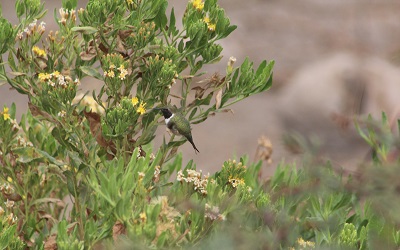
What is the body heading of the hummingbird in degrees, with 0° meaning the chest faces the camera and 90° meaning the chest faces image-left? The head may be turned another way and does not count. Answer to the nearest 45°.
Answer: approximately 90°
